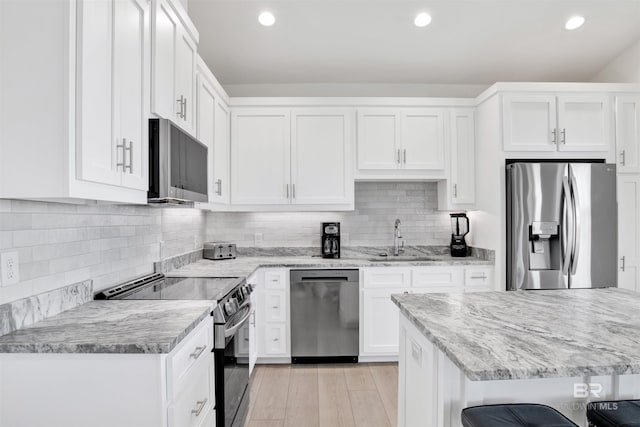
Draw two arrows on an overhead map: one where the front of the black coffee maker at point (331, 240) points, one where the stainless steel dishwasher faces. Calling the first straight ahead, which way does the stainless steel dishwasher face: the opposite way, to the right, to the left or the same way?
the same way

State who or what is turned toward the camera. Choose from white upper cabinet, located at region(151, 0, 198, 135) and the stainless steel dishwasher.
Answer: the stainless steel dishwasher

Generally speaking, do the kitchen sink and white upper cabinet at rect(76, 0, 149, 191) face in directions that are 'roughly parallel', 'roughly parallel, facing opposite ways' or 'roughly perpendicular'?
roughly perpendicular

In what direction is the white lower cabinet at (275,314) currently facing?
toward the camera

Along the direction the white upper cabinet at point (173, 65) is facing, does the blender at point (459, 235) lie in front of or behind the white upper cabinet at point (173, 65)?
in front

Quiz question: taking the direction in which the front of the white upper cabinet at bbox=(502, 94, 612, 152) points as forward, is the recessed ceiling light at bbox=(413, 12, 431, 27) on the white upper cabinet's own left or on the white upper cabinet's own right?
on the white upper cabinet's own right

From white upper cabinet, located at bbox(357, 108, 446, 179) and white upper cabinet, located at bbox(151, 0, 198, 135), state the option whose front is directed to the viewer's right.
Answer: white upper cabinet, located at bbox(151, 0, 198, 135)

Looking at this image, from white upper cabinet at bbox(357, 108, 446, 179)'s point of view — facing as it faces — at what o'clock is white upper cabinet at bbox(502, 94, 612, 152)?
white upper cabinet at bbox(502, 94, 612, 152) is roughly at 9 o'clock from white upper cabinet at bbox(357, 108, 446, 179).

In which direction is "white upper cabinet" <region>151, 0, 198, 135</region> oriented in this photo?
to the viewer's right

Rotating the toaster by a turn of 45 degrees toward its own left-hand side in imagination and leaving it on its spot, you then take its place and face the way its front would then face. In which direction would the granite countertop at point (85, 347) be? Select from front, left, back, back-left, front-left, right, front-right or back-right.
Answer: right

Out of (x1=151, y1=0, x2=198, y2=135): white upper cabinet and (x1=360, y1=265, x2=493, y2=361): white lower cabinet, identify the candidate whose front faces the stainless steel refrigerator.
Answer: the white upper cabinet

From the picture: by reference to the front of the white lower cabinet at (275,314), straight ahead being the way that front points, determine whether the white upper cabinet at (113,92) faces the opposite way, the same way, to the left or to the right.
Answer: to the left

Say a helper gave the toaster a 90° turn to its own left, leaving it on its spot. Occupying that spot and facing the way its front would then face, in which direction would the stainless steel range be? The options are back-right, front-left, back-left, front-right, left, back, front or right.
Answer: back-right

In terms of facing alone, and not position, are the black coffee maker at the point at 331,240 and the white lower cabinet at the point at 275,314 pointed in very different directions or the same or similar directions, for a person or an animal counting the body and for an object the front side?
same or similar directions

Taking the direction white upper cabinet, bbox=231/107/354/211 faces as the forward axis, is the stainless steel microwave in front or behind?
in front

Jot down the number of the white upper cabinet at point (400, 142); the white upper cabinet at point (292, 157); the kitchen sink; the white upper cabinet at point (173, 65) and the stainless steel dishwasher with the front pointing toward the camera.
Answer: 4

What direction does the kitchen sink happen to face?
toward the camera

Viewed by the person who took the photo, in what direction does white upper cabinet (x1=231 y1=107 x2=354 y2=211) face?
facing the viewer
